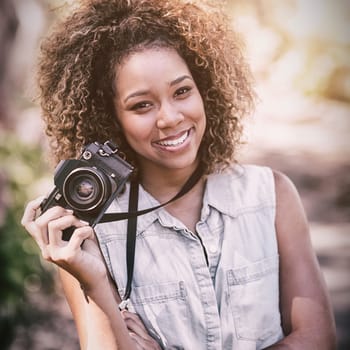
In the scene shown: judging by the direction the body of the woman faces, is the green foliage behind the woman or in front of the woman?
behind

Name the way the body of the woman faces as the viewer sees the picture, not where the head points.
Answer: toward the camera
